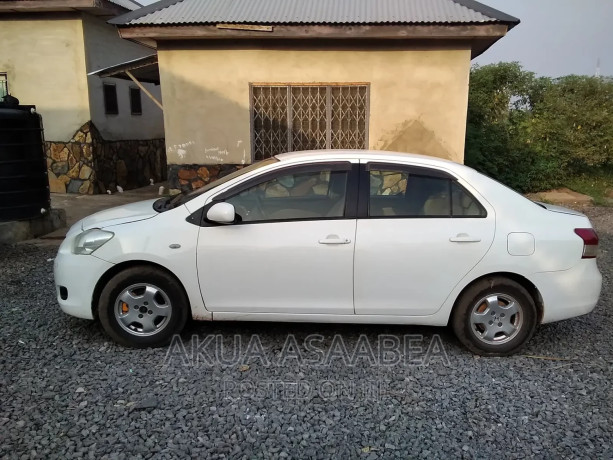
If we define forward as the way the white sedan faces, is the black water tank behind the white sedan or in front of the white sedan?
in front

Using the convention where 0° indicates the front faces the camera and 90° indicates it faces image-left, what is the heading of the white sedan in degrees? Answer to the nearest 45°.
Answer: approximately 90°
